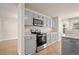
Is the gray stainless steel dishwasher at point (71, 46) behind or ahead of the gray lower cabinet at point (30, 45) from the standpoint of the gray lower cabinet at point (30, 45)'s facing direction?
ahead

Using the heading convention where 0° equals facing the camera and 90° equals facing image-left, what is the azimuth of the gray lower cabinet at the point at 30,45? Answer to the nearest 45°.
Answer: approximately 315°
